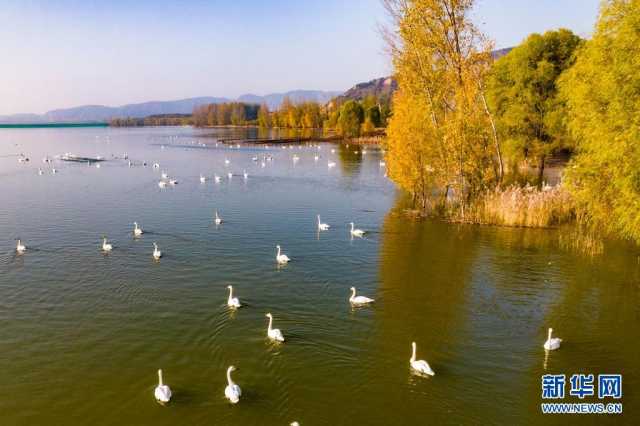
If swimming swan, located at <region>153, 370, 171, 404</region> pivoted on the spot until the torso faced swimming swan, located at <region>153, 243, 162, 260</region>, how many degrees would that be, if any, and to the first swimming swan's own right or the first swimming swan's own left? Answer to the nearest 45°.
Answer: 0° — it already faces it

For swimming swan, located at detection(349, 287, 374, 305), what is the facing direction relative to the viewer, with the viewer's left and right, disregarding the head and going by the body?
facing to the left of the viewer

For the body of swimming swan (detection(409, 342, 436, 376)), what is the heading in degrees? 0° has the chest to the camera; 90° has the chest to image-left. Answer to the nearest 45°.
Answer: approximately 135°

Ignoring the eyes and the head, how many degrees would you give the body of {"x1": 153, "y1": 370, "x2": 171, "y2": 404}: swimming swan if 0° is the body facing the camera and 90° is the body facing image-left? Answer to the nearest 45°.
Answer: approximately 180°

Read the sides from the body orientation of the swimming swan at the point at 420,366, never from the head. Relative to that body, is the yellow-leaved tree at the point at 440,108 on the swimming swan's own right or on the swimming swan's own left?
on the swimming swan's own right

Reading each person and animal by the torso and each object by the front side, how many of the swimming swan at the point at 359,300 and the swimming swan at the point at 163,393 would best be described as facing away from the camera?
1

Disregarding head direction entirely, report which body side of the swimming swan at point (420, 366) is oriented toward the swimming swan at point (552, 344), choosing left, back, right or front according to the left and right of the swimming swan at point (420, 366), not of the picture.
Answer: right
